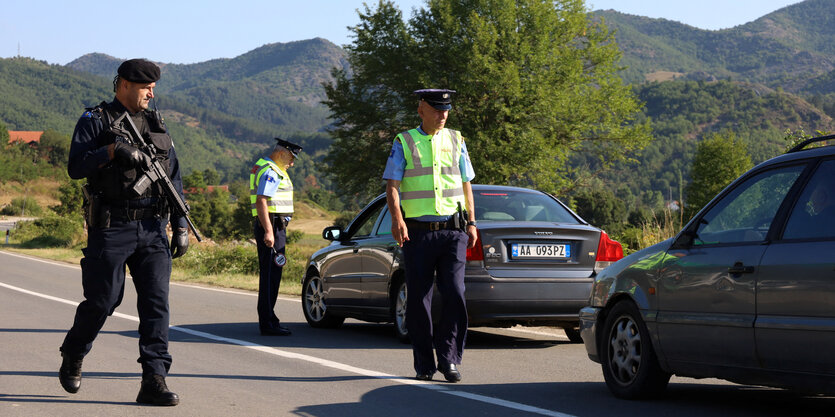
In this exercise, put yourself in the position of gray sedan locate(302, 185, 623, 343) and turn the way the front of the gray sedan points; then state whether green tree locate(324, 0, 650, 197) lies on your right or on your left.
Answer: on your right

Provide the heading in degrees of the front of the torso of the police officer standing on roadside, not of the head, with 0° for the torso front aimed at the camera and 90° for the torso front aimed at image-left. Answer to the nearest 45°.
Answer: approximately 270°

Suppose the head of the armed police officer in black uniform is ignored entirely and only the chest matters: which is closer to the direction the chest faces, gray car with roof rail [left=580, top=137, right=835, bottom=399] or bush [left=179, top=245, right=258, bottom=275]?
the gray car with roof rail

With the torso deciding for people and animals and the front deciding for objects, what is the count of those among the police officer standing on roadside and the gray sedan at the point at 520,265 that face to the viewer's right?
1

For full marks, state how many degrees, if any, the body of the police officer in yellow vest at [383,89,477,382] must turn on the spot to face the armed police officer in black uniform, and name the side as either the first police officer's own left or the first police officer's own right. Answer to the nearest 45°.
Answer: approximately 45° to the first police officer's own right

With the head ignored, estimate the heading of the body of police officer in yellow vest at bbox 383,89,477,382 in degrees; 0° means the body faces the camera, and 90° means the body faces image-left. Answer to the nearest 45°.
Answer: approximately 0°

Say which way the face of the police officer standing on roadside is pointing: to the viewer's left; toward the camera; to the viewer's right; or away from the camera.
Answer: to the viewer's right

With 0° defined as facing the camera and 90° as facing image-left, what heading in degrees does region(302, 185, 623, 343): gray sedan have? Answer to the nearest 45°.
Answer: approximately 135°

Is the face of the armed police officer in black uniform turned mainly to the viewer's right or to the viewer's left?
to the viewer's right
